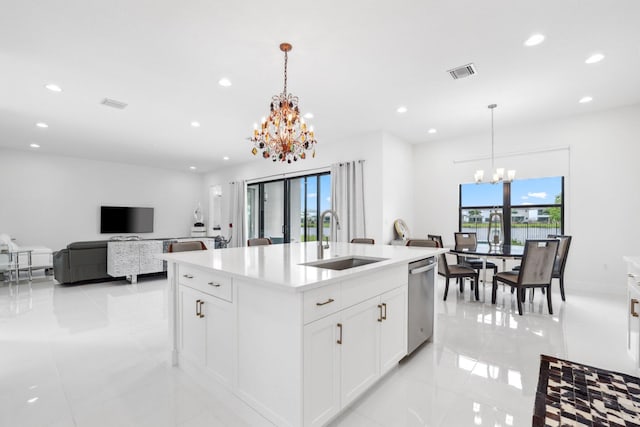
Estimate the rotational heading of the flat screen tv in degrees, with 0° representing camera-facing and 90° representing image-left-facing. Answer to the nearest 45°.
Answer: approximately 0°

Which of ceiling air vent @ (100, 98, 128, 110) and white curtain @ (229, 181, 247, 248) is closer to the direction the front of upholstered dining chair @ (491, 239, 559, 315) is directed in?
the white curtain

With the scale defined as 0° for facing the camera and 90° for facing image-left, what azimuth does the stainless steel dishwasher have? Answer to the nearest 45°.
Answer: approximately 315°

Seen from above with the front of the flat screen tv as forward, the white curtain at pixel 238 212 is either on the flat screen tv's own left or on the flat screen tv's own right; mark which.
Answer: on the flat screen tv's own left

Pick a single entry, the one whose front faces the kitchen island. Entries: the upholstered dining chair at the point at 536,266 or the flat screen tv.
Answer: the flat screen tv

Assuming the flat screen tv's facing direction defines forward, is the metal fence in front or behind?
in front

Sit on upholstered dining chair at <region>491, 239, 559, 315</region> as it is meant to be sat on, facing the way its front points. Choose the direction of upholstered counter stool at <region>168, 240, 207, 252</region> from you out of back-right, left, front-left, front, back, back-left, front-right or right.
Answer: left

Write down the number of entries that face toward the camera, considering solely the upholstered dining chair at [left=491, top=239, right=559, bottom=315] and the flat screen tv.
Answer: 1

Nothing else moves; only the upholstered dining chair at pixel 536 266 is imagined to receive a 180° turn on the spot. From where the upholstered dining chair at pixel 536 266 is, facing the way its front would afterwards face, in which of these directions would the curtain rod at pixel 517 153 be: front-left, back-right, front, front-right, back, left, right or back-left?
back-left

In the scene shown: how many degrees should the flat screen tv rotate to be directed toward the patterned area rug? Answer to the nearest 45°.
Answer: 0° — it already faces it

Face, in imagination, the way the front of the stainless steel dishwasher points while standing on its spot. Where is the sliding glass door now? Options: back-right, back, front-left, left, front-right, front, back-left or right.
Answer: back

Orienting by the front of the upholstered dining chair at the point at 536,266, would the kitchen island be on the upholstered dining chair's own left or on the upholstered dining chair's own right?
on the upholstered dining chair's own left
